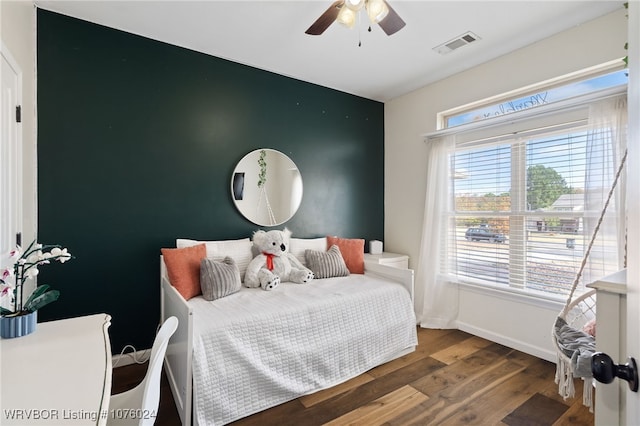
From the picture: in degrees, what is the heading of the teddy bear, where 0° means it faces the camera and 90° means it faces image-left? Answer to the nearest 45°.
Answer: approximately 315°

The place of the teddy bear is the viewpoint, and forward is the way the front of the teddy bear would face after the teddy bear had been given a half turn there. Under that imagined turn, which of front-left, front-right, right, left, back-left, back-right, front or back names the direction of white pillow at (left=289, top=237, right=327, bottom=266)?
right

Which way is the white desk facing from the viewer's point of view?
to the viewer's right

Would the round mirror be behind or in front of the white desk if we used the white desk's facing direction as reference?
in front

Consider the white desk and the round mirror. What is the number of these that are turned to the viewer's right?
1

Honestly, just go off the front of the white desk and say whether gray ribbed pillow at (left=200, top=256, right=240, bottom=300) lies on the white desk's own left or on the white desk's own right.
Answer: on the white desk's own left

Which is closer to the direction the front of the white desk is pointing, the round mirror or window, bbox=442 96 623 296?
the window

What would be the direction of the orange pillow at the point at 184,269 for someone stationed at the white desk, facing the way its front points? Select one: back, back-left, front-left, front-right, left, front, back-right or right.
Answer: front-left

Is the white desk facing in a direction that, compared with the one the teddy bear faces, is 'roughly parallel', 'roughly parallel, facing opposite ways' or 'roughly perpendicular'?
roughly perpendicular

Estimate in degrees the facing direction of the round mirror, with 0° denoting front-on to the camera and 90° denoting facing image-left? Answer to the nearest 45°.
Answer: approximately 0°

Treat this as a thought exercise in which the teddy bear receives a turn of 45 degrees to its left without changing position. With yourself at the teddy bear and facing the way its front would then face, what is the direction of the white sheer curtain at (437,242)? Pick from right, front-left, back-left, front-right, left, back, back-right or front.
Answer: front

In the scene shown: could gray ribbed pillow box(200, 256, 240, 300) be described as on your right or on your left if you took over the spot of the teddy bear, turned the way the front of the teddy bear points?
on your right

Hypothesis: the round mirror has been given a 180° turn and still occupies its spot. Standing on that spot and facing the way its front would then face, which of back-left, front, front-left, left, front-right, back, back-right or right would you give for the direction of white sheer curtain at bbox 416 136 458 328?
right

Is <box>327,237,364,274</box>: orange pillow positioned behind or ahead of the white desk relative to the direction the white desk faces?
ahead
